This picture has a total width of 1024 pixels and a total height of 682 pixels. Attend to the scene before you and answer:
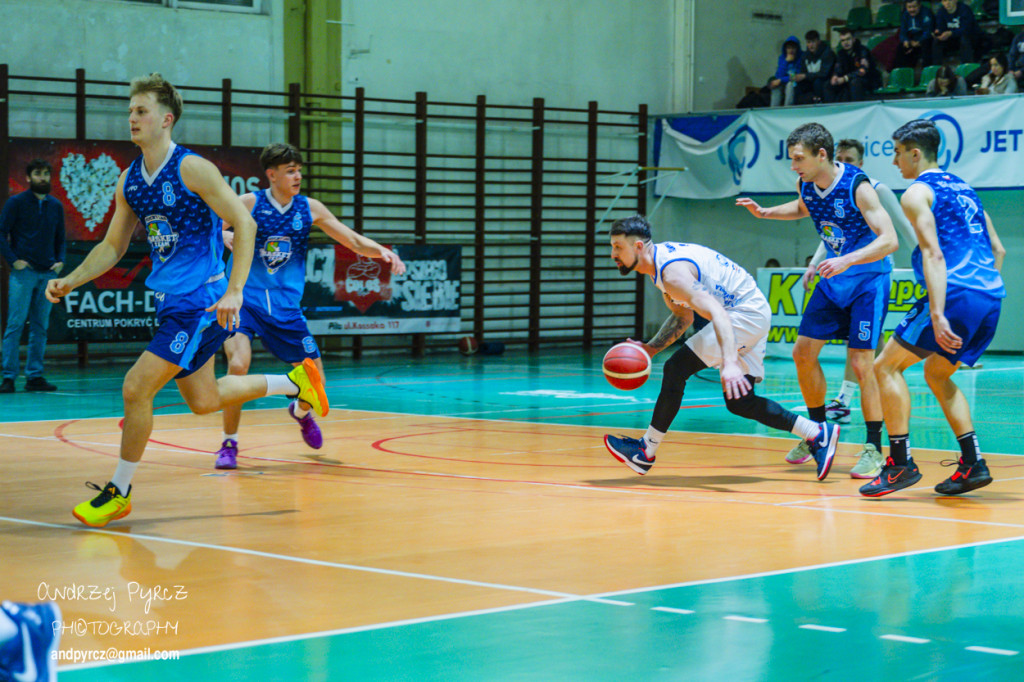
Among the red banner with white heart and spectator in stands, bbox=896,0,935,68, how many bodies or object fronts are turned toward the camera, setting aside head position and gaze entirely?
2

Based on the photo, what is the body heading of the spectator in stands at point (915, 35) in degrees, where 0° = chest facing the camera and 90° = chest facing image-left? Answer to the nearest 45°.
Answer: approximately 0°

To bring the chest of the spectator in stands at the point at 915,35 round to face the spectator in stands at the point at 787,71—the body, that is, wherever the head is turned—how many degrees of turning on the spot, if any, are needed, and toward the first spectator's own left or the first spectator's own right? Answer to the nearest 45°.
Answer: approximately 90° to the first spectator's own right

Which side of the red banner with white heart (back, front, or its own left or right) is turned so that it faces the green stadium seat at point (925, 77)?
left

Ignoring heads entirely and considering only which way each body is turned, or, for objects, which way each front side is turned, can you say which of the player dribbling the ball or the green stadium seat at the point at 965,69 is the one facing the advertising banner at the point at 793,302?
the green stadium seat

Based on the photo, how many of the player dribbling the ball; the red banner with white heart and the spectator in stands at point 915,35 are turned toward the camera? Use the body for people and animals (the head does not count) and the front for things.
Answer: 2

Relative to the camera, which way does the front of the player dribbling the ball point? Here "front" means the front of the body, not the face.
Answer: to the viewer's left

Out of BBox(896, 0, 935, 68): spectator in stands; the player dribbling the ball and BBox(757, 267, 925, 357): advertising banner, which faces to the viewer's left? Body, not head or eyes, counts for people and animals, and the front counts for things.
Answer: the player dribbling the ball
